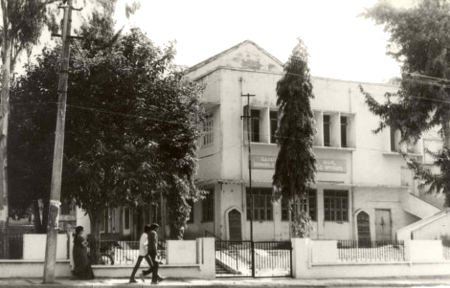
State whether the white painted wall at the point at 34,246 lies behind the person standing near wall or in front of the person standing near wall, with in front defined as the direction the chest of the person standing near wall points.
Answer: behind

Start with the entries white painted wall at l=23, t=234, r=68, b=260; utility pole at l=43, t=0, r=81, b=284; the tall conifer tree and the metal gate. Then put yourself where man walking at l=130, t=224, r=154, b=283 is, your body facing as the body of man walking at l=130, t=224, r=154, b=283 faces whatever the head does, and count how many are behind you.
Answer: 2
